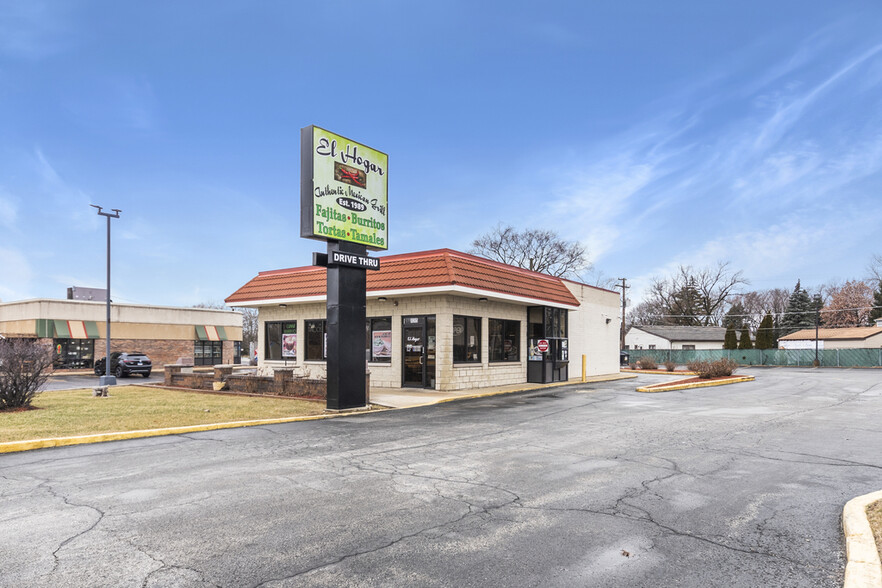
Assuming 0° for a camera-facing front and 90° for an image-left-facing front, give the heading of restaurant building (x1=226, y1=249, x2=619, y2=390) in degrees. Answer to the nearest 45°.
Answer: approximately 45°

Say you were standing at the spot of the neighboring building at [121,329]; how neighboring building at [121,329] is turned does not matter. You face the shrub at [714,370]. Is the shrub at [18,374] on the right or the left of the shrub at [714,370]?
right

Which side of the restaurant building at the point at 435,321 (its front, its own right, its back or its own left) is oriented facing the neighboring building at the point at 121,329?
right

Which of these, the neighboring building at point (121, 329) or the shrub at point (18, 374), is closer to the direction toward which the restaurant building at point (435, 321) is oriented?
the shrub

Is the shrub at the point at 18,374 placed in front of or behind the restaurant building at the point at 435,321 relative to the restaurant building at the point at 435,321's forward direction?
in front

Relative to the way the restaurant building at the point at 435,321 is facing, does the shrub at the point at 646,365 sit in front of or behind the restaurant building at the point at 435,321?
behind

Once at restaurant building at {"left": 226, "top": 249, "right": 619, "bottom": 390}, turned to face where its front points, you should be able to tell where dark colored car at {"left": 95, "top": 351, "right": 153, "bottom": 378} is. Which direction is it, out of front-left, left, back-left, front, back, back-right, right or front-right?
right
